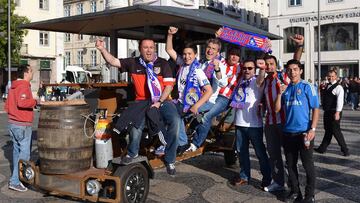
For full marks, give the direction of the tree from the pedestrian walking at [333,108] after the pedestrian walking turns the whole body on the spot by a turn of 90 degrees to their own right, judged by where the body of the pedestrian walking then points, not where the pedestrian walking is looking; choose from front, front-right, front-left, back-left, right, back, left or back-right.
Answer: front

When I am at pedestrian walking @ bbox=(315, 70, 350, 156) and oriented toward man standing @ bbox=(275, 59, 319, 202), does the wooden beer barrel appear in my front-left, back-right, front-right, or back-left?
front-right

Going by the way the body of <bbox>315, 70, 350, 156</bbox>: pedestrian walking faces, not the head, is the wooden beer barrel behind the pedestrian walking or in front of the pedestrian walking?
in front

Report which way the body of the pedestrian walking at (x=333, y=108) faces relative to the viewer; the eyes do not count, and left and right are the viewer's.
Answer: facing the viewer and to the left of the viewer

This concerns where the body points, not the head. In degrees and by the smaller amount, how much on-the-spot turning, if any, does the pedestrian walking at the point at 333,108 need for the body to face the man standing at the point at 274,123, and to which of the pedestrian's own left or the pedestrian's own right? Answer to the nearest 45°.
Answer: approximately 45° to the pedestrian's own left

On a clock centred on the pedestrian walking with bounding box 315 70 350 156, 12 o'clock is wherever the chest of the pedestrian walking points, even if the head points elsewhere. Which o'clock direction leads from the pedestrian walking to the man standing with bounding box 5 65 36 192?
The man standing is roughly at 12 o'clock from the pedestrian walking.

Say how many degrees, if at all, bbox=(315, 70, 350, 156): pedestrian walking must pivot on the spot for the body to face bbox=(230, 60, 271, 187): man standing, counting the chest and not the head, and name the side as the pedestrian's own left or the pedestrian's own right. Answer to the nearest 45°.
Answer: approximately 45° to the pedestrian's own left
